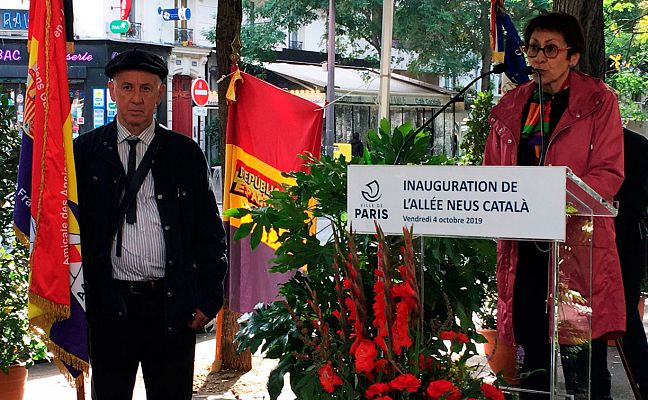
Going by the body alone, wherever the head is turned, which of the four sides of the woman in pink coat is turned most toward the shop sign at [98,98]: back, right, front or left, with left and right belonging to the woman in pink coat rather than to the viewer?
right

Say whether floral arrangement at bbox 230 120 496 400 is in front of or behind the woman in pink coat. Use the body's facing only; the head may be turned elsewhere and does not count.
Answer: in front

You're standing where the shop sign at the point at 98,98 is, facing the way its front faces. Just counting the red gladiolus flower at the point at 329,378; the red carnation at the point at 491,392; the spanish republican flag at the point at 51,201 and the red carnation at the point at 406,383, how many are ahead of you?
4

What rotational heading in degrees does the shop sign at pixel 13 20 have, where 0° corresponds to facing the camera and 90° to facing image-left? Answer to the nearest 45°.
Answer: approximately 0°

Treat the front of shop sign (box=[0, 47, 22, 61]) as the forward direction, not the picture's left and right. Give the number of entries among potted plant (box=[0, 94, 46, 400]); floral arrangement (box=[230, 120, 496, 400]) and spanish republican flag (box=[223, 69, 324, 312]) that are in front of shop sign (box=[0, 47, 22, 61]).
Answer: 3

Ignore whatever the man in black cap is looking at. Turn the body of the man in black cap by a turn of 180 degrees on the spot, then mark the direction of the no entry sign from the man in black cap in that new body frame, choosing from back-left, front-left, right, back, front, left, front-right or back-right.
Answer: front

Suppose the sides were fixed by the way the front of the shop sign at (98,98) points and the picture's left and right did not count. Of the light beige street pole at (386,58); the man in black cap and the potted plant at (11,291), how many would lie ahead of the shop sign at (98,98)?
3

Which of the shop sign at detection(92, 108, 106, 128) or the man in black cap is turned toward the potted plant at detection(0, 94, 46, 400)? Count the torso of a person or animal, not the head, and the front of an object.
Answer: the shop sign

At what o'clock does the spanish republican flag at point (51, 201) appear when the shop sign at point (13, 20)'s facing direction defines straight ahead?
The spanish republican flag is roughly at 12 o'clock from the shop sign.

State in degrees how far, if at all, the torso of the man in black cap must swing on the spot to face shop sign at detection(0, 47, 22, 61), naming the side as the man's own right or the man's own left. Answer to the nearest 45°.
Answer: approximately 180°
